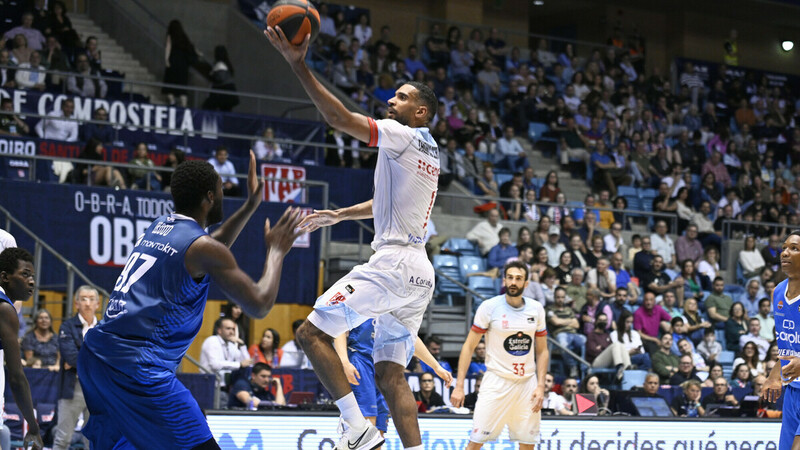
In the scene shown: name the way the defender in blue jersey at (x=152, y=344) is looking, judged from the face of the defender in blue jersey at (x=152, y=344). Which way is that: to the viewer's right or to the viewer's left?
to the viewer's right

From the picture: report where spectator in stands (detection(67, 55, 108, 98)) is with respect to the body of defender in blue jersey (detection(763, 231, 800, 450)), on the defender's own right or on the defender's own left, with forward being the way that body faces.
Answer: on the defender's own right

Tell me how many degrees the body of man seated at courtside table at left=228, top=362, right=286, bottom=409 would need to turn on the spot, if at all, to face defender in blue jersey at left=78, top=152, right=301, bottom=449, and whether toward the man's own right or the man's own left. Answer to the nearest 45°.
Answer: approximately 45° to the man's own right

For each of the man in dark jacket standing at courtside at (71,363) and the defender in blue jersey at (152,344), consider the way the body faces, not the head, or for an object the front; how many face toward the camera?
1

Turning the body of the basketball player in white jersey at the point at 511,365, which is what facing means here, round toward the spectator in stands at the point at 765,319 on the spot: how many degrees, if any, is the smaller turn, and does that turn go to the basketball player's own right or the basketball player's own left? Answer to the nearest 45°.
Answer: approximately 135° to the basketball player's own left

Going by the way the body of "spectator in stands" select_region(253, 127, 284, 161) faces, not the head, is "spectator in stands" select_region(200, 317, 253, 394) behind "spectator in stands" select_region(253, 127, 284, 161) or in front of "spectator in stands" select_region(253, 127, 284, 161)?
in front

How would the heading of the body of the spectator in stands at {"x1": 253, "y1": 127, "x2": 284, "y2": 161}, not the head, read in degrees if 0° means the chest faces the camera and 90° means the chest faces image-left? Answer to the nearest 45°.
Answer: approximately 0°

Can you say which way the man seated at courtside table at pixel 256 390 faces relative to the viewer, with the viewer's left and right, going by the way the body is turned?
facing the viewer and to the right of the viewer

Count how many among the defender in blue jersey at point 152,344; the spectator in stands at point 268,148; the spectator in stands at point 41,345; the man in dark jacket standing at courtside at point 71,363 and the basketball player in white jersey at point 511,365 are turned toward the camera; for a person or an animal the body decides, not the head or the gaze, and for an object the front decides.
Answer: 4

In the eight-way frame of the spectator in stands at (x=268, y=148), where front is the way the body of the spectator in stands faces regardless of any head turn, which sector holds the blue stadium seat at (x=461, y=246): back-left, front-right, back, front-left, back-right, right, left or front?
left

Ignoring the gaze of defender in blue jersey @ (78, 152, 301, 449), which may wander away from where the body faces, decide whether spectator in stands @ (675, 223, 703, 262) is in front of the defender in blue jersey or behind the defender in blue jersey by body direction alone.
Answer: in front

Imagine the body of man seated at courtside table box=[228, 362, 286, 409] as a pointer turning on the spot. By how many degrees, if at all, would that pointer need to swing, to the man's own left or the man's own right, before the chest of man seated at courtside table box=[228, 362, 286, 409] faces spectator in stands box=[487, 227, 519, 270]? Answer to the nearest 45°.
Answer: approximately 90° to the man's own left

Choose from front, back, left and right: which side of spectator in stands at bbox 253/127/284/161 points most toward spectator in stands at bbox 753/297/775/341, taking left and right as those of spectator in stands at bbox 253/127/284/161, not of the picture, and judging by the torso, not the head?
left

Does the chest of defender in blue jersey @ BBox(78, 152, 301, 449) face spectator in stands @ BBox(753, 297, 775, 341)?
yes

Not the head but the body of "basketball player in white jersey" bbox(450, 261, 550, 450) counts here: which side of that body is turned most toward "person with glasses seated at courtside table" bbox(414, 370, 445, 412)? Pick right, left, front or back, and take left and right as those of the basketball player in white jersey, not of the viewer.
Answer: back

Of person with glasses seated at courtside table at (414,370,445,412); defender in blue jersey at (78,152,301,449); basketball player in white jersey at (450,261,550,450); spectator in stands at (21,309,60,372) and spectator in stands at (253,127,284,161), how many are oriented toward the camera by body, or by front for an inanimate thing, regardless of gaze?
4
